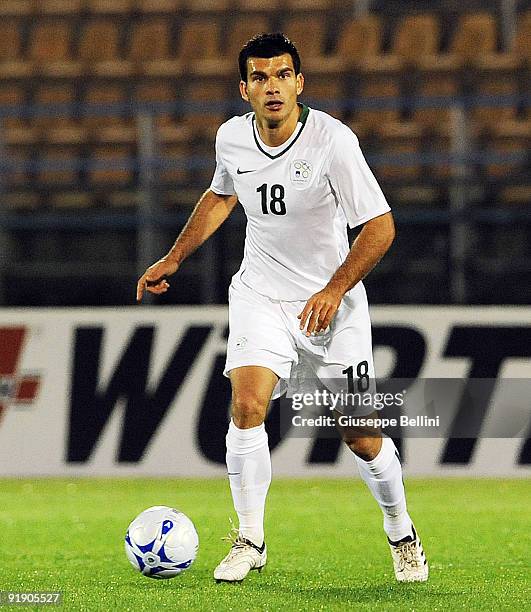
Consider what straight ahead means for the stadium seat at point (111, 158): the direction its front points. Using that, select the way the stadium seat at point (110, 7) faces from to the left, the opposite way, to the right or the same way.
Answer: the same way

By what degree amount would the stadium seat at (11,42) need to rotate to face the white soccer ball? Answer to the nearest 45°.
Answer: approximately 45° to its right

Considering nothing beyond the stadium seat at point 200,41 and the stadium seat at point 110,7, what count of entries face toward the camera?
2

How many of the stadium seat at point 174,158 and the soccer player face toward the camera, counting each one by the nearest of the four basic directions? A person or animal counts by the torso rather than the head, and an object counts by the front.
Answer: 2

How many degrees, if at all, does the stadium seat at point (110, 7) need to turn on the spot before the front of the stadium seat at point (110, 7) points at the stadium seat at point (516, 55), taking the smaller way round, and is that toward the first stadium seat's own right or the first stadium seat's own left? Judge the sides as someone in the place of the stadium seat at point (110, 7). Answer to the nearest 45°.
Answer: approximately 45° to the first stadium seat's own left

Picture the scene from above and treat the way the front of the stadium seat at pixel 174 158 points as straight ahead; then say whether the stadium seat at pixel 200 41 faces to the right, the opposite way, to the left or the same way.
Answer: the same way

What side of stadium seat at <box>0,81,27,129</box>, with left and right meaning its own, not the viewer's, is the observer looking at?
front

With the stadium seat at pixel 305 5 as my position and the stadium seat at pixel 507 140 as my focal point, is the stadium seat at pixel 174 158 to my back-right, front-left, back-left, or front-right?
front-right

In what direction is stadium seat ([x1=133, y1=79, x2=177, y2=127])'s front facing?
toward the camera

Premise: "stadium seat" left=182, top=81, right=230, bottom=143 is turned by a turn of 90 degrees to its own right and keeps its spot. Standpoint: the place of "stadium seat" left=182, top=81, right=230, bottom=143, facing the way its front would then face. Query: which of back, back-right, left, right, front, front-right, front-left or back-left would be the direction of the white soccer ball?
left

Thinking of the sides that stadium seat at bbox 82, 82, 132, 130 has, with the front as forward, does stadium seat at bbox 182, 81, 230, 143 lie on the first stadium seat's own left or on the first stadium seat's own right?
on the first stadium seat's own left

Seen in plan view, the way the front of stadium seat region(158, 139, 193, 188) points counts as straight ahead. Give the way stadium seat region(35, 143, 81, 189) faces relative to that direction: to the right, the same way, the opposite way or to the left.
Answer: the same way

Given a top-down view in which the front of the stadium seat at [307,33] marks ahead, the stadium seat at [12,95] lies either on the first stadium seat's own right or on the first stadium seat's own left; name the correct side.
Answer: on the first stadium seat's own right

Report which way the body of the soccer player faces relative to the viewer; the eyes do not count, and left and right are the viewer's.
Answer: facing the viewer

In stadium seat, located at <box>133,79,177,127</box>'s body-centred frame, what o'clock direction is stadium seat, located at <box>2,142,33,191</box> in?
stadium seat, located at <box>2,142,33,191</box> is roughly at 2 o'clock from stadium seat, located at <box>133,79,177,127</box>.

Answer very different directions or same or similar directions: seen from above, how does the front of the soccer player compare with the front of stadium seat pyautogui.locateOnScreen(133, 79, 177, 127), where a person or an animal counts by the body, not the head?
same or similar directions

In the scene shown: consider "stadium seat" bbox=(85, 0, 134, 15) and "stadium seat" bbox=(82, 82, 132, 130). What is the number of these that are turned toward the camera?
2

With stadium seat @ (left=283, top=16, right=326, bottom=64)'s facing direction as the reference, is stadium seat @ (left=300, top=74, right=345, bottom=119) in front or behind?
in front

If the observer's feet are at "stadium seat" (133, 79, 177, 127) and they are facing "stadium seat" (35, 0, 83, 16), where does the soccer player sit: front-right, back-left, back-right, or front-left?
back-left

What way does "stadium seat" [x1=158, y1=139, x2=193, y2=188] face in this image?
toward the camera

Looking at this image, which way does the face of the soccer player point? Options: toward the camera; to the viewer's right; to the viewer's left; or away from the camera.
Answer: toward the camera
